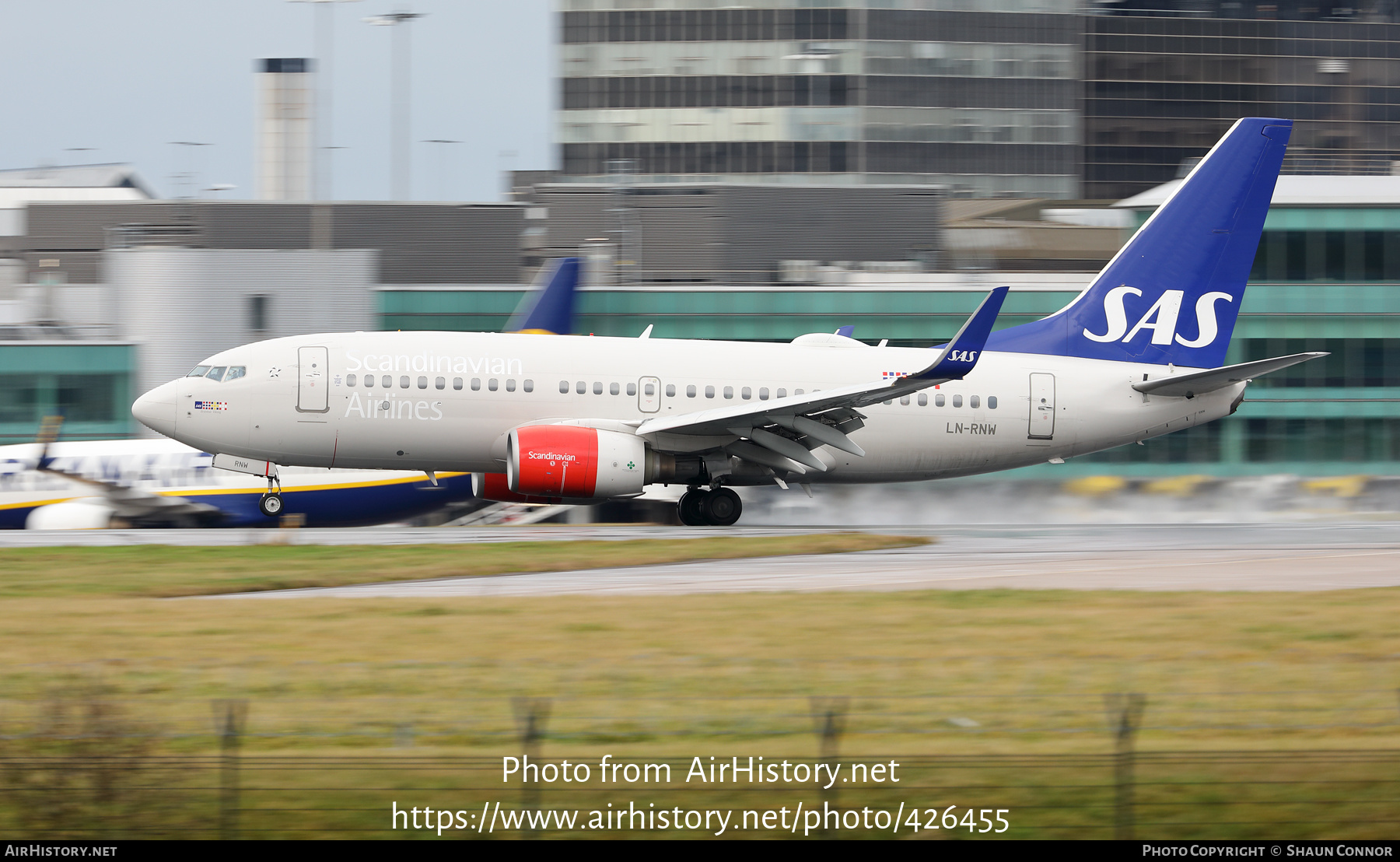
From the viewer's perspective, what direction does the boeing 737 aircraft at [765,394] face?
to the viewer's left

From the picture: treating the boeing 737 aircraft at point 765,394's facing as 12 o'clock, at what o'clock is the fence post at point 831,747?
The fence post is roughly at 9 o'clock from the boeing 737 aircraft.

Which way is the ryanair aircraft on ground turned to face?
to the viewer's left

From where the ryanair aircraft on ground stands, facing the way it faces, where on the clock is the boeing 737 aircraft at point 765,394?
The boeing 737 aircraft is roughly at 7 o'clock from the ryanair aircraft on ground.

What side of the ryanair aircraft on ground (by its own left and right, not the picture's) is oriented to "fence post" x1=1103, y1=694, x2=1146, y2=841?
left

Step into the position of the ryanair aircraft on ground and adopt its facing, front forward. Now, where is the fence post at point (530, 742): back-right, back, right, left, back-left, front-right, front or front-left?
left

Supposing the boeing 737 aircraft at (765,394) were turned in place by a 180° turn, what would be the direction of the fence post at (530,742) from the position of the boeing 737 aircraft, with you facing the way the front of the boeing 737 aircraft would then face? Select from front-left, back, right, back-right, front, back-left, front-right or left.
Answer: right

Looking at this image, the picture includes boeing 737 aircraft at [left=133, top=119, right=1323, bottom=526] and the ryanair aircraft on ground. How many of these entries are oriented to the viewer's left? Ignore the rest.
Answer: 2

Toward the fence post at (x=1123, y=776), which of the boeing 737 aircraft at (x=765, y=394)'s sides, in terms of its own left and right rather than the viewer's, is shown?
left

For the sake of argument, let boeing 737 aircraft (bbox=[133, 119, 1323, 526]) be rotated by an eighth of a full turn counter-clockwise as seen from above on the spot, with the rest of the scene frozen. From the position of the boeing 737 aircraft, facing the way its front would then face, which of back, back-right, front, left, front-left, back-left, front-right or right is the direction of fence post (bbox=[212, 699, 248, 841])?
front-left

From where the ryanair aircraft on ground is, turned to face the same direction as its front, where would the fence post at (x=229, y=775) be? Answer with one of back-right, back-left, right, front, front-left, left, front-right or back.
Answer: left
